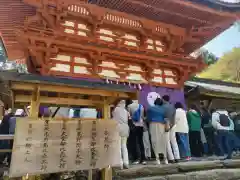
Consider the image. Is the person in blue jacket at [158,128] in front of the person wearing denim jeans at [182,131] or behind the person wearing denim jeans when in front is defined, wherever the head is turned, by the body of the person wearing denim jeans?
behind

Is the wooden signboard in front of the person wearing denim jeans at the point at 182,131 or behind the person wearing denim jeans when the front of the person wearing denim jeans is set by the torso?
behind

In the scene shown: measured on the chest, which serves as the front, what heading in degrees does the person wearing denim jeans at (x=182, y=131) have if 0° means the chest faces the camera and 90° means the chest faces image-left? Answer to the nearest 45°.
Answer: approximately 180°

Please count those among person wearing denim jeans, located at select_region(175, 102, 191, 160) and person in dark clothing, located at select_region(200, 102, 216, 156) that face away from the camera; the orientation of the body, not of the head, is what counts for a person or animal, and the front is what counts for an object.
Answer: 2

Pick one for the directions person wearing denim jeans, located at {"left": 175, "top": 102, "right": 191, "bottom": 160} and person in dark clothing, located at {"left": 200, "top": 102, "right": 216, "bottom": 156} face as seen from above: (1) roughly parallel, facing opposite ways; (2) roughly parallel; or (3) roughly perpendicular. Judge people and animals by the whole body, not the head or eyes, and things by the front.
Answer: roughly parallel

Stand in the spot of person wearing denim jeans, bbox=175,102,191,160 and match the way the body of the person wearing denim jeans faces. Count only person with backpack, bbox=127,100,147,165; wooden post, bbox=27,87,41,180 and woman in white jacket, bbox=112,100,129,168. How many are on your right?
0

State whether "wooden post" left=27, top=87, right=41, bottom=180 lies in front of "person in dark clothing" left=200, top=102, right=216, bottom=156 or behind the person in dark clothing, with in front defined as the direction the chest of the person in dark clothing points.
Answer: behind

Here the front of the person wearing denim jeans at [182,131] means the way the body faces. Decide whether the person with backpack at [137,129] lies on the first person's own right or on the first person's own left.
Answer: on the first person's own left

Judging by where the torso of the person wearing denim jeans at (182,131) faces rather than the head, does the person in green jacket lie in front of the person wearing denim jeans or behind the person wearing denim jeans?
in front

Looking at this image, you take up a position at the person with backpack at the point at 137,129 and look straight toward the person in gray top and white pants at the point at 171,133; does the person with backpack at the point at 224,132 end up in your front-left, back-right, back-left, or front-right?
front-left

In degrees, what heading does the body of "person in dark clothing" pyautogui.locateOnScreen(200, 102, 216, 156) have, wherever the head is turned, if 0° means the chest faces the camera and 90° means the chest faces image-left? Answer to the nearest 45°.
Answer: approximately 180°
